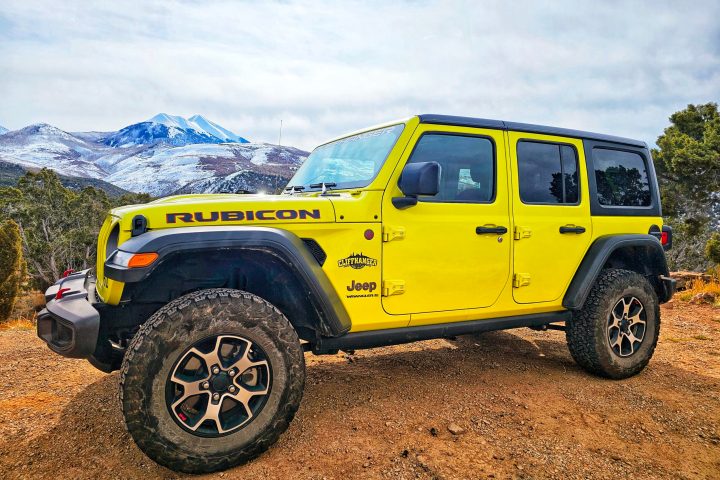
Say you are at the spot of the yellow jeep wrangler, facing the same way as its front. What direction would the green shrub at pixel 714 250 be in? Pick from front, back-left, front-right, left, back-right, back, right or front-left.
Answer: back

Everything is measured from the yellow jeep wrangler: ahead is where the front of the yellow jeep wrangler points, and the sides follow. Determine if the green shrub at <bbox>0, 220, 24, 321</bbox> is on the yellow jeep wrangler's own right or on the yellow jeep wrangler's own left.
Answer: on the yellow jeep wrangler's own right

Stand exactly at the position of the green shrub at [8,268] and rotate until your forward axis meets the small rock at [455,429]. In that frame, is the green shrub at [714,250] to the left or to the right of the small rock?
left

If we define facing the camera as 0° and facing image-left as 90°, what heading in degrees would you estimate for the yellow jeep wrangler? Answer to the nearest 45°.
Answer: approximately 45°
